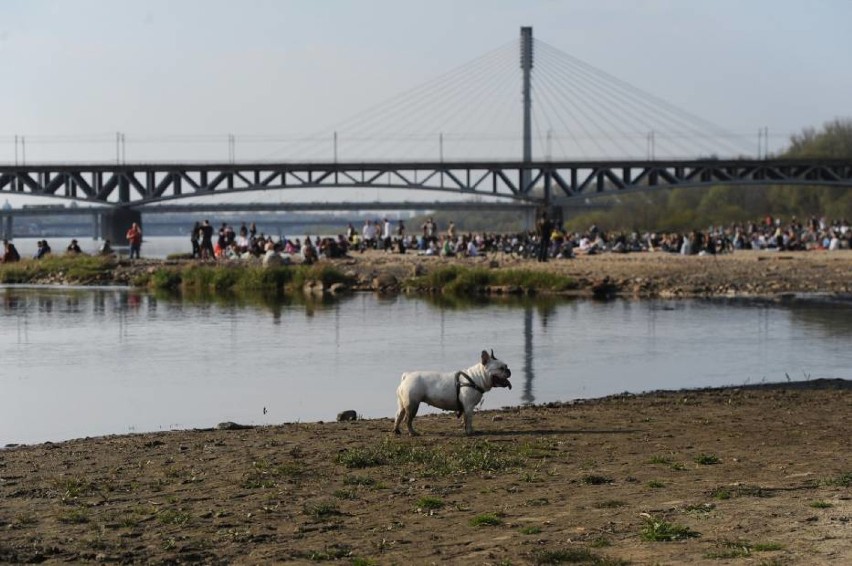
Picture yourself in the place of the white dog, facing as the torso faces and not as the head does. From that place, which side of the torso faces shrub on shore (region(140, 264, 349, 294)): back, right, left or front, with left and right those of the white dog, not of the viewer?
left

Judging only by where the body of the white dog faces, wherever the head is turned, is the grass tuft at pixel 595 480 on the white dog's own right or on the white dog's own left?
on the white dog's own right

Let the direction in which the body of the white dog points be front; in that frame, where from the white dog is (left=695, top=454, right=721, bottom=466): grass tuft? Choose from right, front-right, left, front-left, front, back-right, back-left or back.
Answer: front-right

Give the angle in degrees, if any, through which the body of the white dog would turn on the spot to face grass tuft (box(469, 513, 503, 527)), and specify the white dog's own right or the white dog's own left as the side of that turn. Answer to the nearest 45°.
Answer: approximately 90° to the white dog's own right

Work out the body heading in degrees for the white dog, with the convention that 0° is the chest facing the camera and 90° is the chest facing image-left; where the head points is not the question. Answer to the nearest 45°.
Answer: approximately 270°

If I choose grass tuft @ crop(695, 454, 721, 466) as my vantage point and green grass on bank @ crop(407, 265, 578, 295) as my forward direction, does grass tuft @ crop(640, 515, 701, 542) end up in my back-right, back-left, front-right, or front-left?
back-left

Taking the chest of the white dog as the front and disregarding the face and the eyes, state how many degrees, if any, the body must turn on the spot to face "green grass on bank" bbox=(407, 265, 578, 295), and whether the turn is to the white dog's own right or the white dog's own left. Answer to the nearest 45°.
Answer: approximately 90° to the white dog's own left

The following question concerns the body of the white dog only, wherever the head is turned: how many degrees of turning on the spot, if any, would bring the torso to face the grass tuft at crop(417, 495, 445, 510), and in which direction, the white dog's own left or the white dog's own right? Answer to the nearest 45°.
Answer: approximately 90° to the white dog's own right
